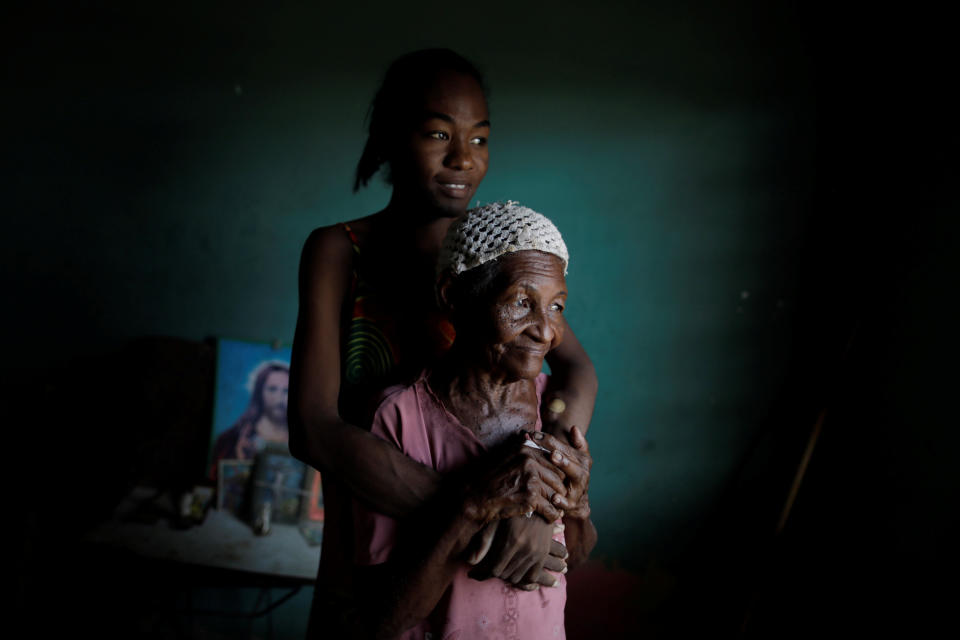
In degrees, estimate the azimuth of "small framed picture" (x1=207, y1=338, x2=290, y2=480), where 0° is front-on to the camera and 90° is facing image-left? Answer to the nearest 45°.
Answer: approximately 0°

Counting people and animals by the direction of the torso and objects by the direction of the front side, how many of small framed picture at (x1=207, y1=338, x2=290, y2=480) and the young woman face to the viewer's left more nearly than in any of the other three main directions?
0

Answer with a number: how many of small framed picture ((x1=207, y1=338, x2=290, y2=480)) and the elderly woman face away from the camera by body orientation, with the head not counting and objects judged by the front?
0

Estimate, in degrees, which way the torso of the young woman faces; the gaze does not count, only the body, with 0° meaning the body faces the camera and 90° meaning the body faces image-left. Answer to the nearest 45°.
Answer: approximately 315°

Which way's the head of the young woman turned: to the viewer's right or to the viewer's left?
to the viewer's right

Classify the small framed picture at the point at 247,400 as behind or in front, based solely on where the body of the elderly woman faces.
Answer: behind

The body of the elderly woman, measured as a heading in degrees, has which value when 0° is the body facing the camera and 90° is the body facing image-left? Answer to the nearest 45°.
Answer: approximately 315°

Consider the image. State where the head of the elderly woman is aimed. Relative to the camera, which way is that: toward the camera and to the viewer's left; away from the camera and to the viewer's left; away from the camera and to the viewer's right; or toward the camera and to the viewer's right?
toward the camera and to the viewer's right

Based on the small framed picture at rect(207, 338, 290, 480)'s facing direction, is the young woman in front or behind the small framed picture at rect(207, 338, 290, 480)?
in front
